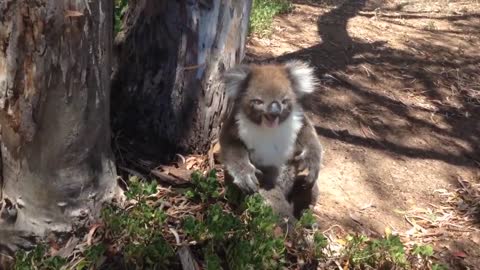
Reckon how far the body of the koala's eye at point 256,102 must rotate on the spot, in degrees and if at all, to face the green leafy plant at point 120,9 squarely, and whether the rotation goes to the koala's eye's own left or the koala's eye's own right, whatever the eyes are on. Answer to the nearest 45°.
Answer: approximately 135° to the koala's eye's own right

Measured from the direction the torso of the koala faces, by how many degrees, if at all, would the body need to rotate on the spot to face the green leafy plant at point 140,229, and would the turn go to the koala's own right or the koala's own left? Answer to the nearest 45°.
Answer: approximately 45° to the koala's own right

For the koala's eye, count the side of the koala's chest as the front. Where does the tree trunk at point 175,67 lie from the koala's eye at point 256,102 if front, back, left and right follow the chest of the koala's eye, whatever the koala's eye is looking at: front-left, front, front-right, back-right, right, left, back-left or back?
back-right

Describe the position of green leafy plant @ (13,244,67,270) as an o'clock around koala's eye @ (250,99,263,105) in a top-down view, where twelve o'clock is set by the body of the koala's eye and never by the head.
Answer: The green leafy plant is roughly at 2 o'clock from the koala's eye.

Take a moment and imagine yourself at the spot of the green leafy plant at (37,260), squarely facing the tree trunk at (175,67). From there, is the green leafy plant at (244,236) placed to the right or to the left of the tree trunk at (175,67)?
right

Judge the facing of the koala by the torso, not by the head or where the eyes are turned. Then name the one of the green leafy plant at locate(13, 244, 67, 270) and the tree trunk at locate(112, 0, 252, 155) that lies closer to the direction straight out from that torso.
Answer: the green leafy plant

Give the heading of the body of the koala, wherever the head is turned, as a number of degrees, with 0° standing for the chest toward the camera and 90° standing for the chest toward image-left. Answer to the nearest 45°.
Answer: approximately 0°

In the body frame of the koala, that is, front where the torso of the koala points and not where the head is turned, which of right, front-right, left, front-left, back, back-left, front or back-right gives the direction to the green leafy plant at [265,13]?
back
